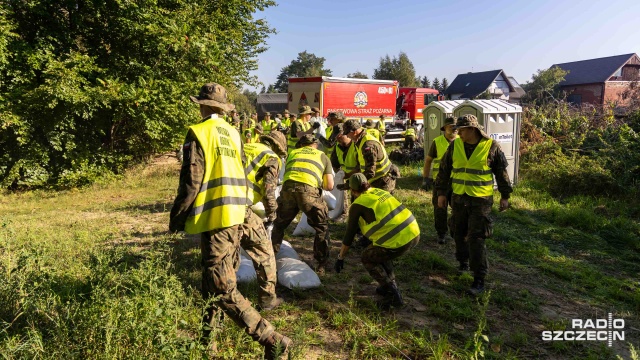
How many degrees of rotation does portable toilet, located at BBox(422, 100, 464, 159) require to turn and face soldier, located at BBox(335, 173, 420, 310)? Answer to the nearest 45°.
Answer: approximately 45° to its left

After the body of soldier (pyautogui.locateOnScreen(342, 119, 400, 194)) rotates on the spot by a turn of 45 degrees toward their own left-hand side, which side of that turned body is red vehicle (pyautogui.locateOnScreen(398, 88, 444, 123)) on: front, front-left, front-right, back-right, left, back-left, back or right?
back-right

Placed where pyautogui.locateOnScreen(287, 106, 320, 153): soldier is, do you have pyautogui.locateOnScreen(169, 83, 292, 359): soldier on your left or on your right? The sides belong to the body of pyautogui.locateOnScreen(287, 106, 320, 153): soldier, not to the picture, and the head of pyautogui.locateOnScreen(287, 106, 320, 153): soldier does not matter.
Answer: on your right

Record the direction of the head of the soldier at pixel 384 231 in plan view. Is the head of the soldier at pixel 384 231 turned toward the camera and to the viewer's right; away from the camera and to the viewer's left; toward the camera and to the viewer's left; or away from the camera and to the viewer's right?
away from the camera and to the viewer's left

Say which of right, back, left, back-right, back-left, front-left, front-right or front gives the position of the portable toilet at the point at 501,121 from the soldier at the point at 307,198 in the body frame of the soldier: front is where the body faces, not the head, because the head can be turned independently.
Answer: front-right

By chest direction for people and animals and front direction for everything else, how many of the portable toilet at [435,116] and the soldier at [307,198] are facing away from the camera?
1

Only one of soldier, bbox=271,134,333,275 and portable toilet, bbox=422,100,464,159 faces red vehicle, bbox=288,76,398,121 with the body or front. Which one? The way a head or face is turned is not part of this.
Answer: the soldier

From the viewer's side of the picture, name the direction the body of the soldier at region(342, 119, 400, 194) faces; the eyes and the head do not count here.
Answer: to the viewer's left

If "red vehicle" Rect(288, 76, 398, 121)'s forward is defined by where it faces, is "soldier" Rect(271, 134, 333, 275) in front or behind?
behind

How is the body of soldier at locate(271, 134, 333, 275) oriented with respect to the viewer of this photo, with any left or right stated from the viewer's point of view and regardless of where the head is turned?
facing away from the viewer
